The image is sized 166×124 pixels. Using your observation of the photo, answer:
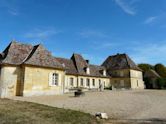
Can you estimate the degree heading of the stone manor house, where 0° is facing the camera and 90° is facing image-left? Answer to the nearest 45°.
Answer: approximately 315°
